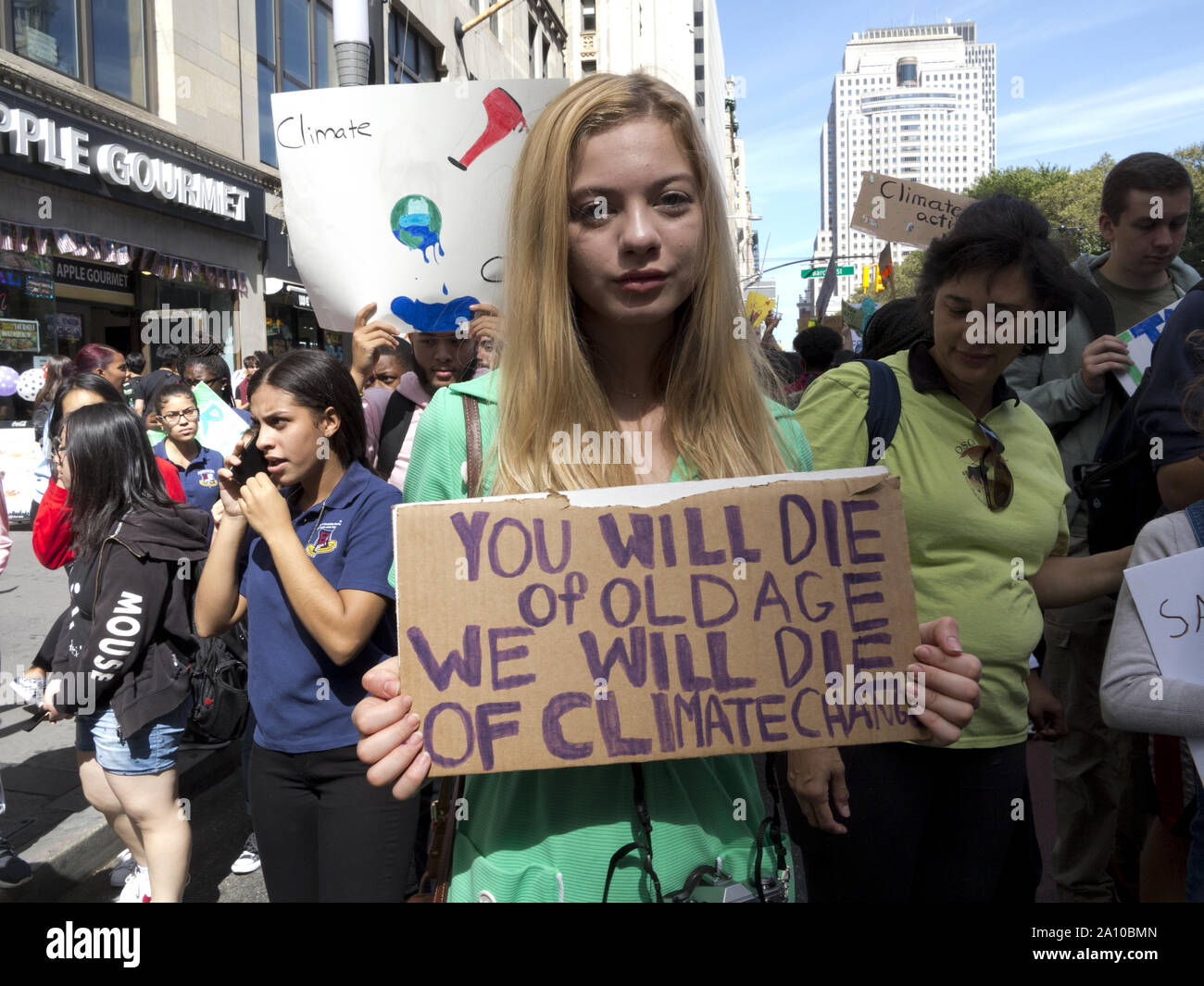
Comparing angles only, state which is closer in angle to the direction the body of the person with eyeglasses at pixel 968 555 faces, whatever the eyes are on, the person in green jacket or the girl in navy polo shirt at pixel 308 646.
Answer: the person in green jacket

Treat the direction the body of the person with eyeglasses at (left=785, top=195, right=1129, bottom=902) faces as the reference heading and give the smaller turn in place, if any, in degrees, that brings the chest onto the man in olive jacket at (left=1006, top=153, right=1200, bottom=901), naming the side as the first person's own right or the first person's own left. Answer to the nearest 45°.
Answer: approximately 135° to the first person's own left

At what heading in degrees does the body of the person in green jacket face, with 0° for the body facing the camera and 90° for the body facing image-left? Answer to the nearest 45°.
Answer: approximately 0°

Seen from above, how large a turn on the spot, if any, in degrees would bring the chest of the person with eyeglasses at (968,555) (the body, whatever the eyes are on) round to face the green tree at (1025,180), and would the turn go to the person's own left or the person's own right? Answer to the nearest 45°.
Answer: approximately 135° to the person's own left
